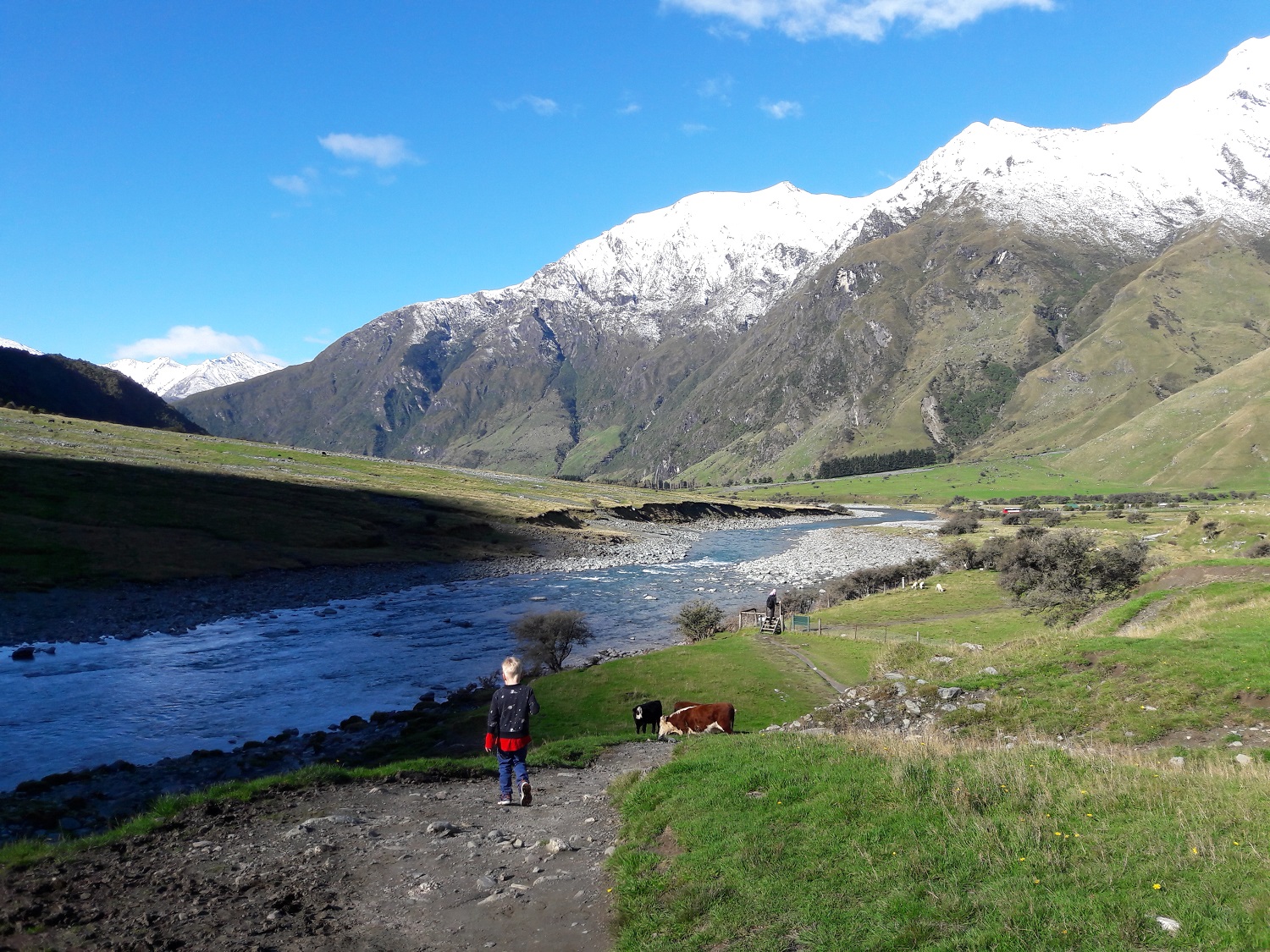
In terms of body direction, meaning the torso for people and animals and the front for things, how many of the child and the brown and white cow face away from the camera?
1

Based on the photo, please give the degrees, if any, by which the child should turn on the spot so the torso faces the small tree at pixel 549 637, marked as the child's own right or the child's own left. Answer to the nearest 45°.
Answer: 0° — they already face it

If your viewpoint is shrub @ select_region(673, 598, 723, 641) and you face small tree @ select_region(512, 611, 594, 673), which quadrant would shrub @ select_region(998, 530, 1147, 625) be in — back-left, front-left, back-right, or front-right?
back-left

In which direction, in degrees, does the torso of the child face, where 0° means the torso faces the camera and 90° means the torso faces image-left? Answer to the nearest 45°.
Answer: approximately 180°

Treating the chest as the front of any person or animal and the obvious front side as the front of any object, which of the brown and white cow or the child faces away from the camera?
the child

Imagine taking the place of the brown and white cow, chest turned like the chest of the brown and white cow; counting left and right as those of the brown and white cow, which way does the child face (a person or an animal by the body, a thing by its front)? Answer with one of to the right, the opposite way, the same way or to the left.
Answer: to the right

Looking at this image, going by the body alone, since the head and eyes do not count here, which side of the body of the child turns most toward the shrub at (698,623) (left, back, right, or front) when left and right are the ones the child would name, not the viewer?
front

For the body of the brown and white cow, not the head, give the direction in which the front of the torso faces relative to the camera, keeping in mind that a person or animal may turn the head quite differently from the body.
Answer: to the viewer's left

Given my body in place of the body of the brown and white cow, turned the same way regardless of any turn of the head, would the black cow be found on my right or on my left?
on my right
